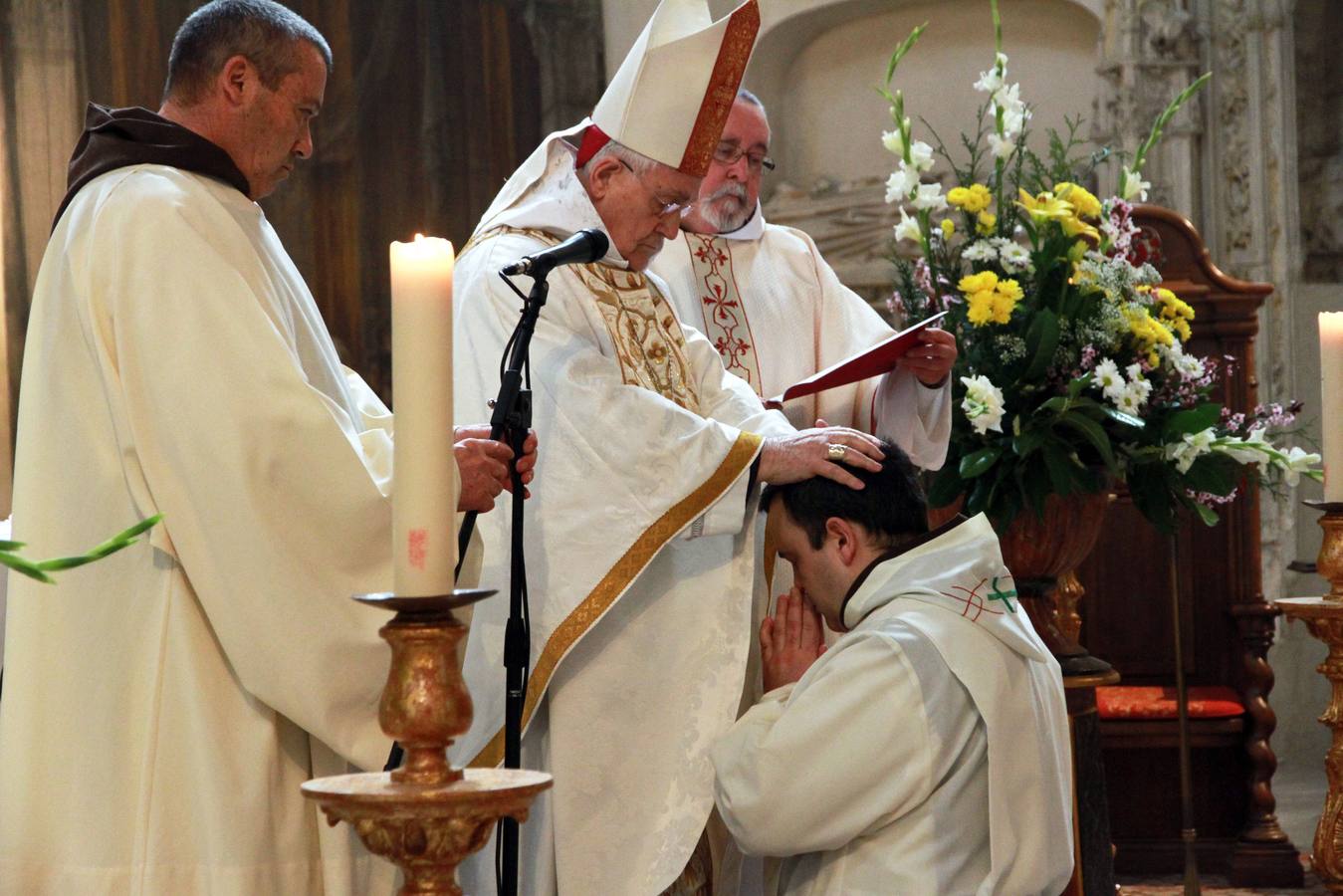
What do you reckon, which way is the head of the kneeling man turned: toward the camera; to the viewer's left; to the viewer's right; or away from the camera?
to the viewer's left

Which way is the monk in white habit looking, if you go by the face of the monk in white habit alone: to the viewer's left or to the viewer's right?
to the viewer's right

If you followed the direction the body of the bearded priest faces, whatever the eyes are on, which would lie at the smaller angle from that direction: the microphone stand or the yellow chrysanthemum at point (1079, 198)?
the microphone stand

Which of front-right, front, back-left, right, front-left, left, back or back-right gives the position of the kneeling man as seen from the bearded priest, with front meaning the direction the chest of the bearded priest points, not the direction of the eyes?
front-left

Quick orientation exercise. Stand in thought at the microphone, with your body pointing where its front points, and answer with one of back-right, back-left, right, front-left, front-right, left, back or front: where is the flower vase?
front-left

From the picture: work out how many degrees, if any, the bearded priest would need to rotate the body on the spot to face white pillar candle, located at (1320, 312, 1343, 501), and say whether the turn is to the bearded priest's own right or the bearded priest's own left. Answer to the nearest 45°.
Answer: approximately 90° to the bearded priest's own left

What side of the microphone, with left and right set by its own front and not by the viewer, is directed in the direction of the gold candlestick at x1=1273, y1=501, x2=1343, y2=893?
front

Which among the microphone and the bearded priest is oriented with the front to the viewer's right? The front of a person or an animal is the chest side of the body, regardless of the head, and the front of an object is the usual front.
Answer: the microphone

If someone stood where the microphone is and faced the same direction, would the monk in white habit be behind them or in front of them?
behind

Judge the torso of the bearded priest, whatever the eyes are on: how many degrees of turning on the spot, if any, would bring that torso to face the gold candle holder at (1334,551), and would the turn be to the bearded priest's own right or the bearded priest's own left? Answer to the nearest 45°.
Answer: approximately 90° to the bearded priest's own left

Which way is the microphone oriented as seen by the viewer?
to the viewer's right

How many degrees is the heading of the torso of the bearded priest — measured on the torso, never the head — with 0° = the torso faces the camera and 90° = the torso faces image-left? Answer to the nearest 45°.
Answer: approximately 45°

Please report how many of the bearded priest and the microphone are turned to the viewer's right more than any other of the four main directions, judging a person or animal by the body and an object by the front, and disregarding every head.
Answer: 1
